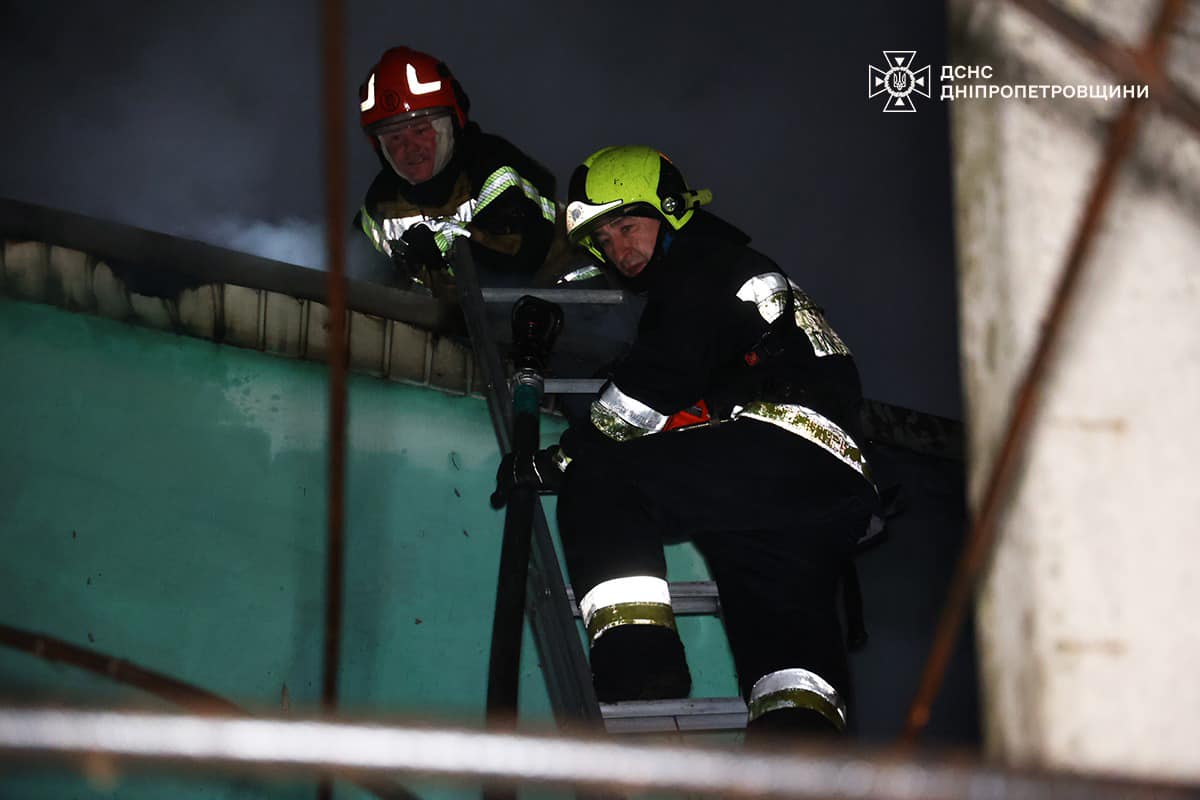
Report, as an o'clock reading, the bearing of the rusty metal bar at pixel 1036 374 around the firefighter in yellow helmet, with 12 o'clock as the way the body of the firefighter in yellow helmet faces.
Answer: The rusty metal bar is roughly at 9 o'clock from the firefighter in yellow helmet.

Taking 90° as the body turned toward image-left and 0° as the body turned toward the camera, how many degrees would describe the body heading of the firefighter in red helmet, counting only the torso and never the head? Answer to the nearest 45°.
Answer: approximately 45°

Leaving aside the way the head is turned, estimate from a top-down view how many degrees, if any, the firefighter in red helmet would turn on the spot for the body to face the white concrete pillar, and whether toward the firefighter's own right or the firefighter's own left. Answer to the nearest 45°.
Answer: approximately 45° to the firefighter's own left

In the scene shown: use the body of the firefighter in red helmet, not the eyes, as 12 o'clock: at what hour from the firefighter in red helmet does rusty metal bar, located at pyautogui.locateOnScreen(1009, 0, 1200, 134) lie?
The rusty metal bar is roughly at 10 o'clock from the firefighter in red helmet.

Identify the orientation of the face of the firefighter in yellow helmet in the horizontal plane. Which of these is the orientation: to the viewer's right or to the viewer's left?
to the viewer's left

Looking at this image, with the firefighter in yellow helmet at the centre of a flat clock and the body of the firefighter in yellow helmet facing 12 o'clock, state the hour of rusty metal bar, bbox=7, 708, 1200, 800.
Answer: The rusty metal bar is roughly at 9 o'clock from the firefighter in yellow helmet.

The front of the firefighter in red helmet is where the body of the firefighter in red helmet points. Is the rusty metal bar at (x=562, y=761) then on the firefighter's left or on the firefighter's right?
on the firefighter's left

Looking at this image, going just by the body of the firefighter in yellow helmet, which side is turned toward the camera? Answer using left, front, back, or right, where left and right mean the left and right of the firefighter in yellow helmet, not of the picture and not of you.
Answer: left
